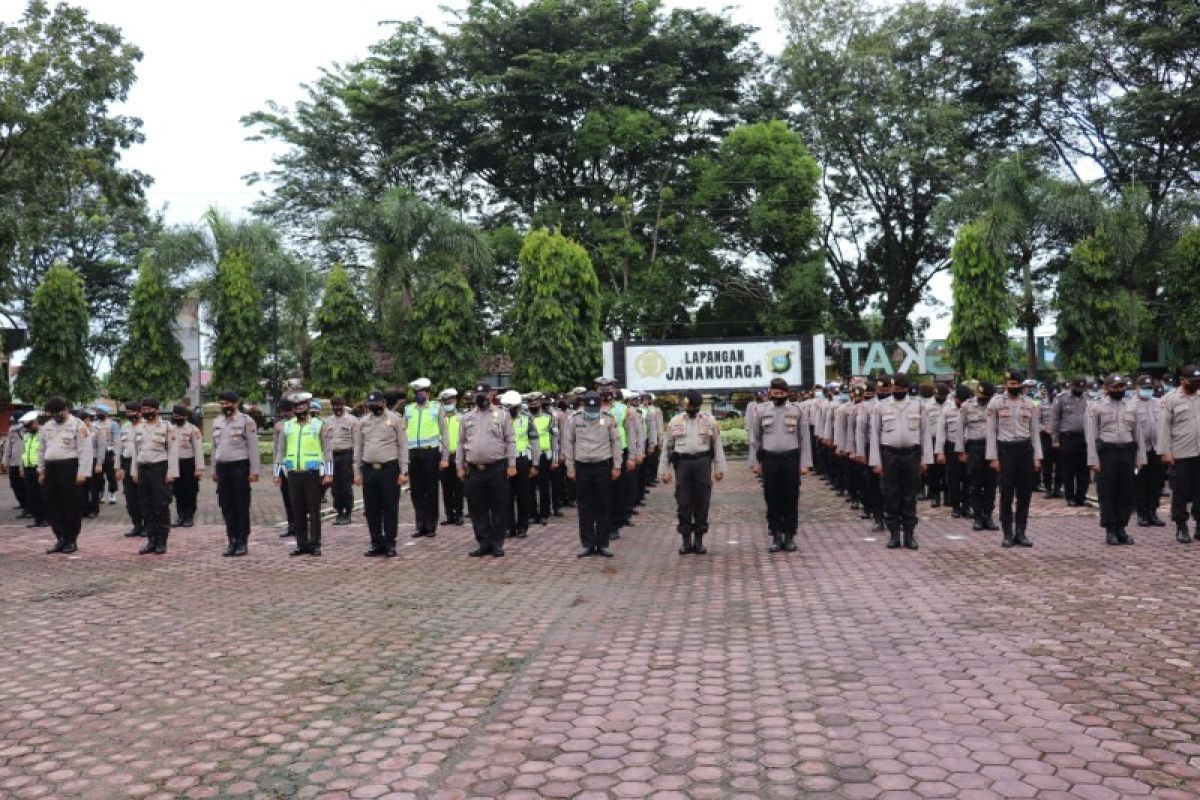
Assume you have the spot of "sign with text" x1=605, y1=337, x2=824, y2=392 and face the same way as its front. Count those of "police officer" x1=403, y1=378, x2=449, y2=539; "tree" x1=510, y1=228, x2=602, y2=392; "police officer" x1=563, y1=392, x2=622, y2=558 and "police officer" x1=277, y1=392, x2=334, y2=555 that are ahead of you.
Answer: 3

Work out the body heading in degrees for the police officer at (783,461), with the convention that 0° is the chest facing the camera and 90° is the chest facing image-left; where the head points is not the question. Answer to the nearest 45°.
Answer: approximately 0°

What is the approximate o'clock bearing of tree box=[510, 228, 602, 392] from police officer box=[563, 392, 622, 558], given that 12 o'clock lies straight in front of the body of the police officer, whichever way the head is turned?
The tree is roughly at 6 o'clock from the police officer.

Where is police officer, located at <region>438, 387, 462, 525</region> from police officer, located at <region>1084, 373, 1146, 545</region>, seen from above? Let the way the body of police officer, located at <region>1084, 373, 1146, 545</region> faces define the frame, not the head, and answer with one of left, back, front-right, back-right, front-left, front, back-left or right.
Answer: right

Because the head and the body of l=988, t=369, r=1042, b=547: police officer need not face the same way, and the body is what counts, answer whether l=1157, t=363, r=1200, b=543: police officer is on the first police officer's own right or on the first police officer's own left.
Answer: on the first police officer's own left

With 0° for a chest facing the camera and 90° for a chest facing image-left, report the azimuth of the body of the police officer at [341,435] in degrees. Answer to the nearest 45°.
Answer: approximately 0°

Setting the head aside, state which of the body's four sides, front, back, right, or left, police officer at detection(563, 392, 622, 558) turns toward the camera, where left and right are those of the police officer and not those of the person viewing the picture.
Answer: front

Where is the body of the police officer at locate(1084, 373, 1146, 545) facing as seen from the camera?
toward the camera

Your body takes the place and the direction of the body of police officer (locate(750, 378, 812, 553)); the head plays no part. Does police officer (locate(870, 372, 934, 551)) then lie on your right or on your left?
on your left

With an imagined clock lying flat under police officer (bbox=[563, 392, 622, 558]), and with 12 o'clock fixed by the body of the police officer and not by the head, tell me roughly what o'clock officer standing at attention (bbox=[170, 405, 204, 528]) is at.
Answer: The officer standing at attention is roughly at 4 o'clock from the police officer.
